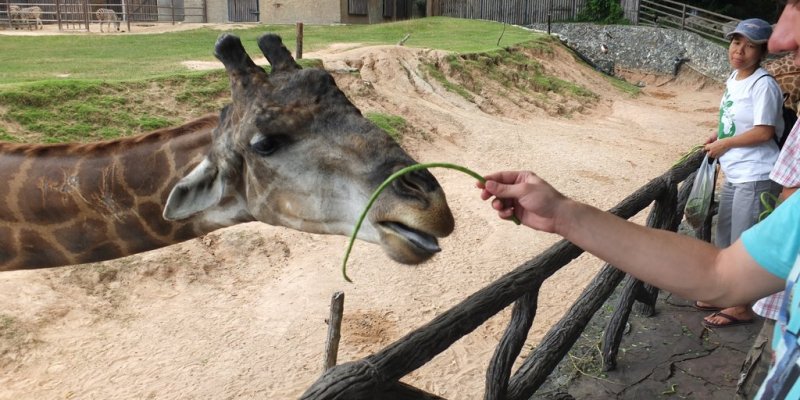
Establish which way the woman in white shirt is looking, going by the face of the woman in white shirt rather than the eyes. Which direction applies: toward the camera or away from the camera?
toward the camera

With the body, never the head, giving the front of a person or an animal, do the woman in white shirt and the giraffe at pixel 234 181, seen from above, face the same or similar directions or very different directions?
very different directions

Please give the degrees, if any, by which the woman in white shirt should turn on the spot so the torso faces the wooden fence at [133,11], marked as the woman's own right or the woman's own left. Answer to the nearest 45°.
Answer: approximately 90° to the woman's own right

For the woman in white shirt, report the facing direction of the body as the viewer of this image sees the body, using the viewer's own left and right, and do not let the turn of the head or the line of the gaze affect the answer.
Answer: facing the viewer and to the left of the viewer

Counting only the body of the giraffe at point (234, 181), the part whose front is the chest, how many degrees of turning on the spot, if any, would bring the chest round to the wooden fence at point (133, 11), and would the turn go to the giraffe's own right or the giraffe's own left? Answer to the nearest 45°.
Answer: approximately 90° to the giraffe's own left

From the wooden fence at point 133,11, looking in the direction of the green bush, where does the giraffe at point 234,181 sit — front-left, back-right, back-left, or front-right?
front-right

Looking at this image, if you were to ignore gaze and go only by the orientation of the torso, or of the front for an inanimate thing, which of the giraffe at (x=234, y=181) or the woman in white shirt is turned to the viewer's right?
the giraffe

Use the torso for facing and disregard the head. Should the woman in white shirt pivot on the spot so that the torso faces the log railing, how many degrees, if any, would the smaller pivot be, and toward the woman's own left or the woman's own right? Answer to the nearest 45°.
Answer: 0° — they already face it

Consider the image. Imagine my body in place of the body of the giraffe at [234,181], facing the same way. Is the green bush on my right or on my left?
on my left

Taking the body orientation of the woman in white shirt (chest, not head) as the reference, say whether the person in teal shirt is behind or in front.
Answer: in front

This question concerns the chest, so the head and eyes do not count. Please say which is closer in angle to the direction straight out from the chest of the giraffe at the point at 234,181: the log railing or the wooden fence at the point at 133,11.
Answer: the log railing

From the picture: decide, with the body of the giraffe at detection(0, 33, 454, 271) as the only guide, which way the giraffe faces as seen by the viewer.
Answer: to the viewer's right
